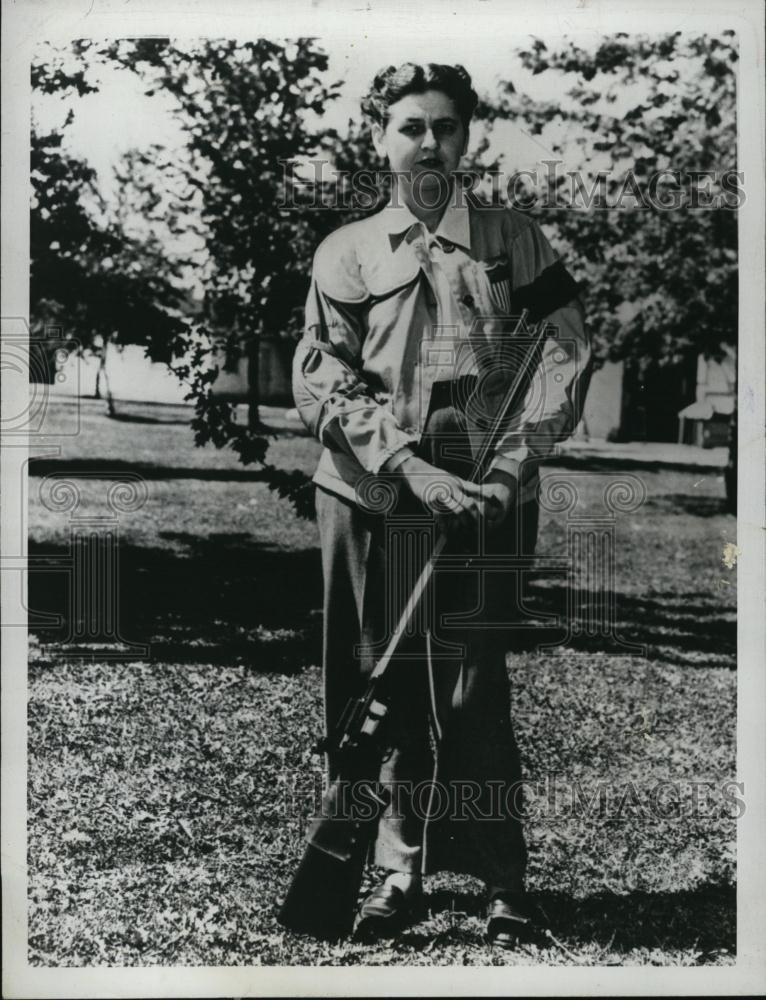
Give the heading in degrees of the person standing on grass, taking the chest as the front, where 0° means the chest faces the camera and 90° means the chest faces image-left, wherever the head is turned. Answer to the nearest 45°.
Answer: approximately 0°
